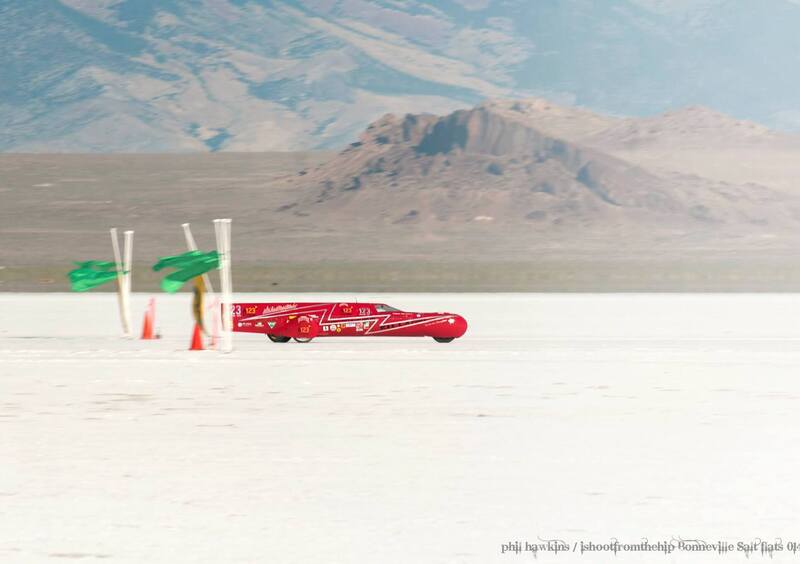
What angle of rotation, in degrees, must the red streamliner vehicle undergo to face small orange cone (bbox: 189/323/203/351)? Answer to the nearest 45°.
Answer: approximately 135° to its right

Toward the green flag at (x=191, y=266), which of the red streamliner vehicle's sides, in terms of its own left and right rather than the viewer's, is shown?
back

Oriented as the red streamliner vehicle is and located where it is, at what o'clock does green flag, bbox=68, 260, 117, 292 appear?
The green flag is roughly at 7 o'clock from the red streamliner vehicle.

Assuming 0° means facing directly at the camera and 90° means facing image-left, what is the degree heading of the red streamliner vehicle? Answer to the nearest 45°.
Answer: approximately 270°
